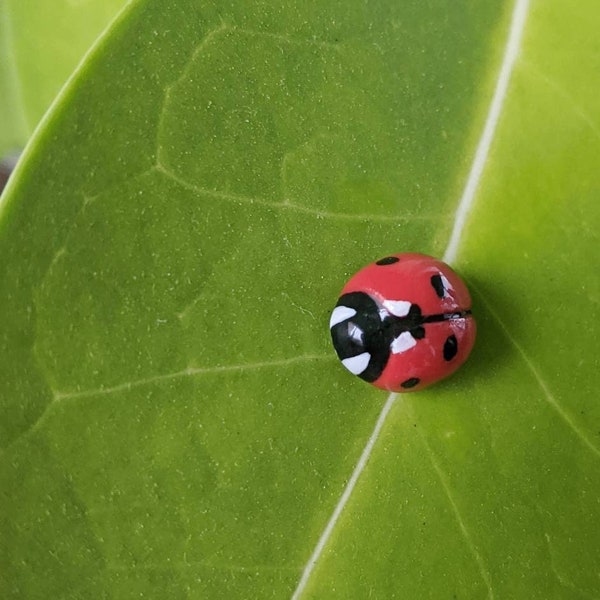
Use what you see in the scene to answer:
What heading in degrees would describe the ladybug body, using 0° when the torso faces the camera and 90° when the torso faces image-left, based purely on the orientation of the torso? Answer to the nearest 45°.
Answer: approximately 90°
